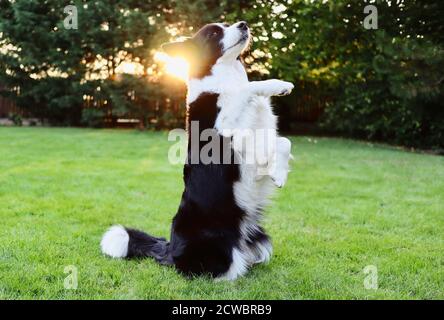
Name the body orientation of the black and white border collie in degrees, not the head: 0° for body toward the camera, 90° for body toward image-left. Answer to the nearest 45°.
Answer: approximately 270°
